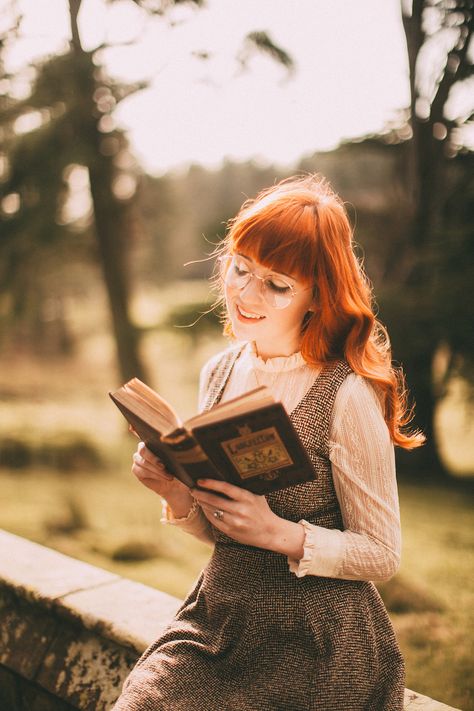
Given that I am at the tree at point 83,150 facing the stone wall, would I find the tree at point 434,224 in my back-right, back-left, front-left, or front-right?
front-left

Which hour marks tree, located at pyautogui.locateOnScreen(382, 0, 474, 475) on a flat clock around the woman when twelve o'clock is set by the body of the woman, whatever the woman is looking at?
The tree is roughly at 5 o'clock from the woman.

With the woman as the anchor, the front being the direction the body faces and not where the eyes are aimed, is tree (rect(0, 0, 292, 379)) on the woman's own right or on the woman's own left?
on the woman's own right

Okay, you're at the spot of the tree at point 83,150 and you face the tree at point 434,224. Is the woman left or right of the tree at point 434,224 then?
right

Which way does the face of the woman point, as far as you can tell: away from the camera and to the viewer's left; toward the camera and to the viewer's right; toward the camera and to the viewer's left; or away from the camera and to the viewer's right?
toward the camera and to the viewer's left

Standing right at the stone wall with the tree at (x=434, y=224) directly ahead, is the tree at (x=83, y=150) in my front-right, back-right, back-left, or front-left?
front-left
